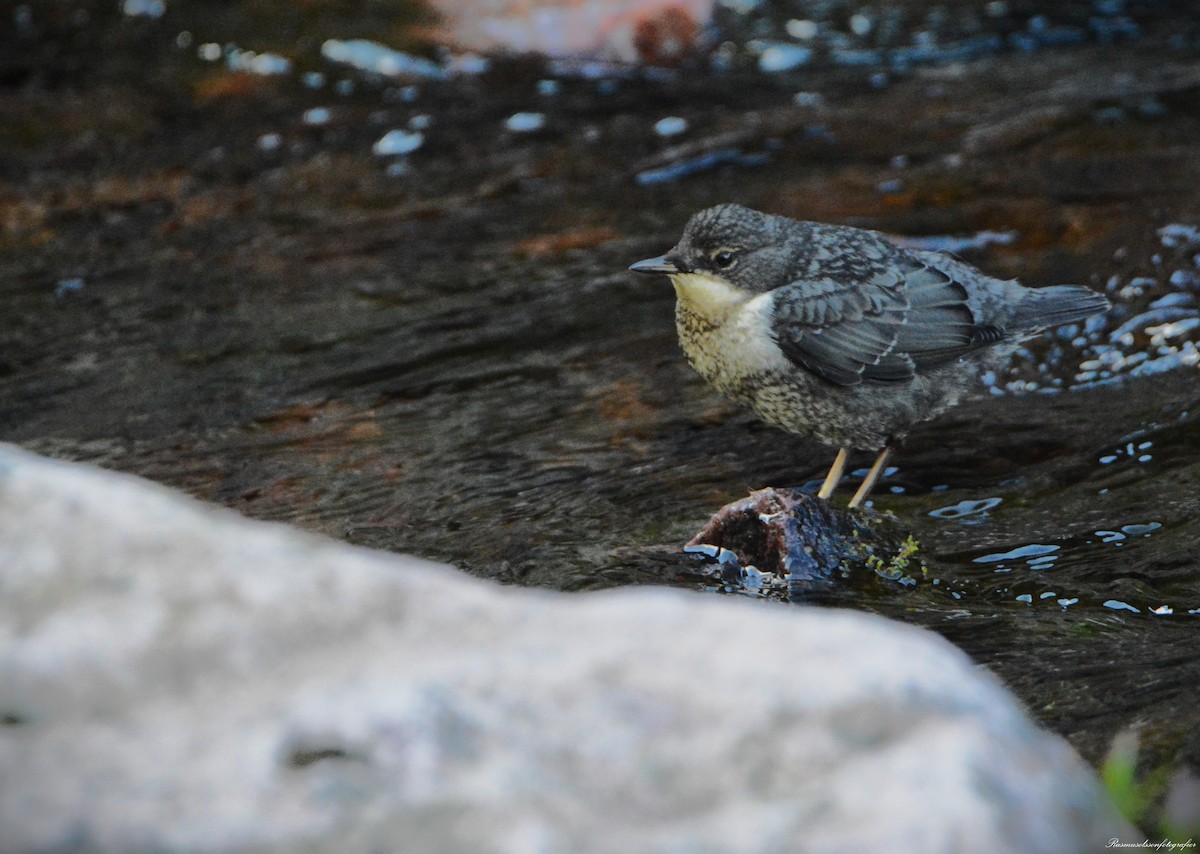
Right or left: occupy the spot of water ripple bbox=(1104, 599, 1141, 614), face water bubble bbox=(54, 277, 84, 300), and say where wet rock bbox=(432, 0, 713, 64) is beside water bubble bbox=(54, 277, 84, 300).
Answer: right

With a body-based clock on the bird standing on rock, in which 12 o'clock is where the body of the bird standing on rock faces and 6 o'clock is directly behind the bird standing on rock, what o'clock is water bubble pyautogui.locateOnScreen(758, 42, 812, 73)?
The water bubble is roughly at 3 o'clock from the bird standing on rock.

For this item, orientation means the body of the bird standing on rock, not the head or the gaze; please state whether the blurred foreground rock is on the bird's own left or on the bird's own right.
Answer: on the bird's own left

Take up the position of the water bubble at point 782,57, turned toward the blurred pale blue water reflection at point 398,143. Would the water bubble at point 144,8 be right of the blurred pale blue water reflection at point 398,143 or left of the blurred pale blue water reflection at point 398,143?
right

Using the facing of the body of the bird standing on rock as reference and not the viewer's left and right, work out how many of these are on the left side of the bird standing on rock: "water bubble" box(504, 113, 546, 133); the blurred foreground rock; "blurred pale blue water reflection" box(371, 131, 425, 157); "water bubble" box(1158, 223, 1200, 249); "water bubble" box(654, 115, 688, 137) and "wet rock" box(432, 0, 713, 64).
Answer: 1

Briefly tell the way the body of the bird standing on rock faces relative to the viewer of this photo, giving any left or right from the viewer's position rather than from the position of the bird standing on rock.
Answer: facing to the left of the viewer

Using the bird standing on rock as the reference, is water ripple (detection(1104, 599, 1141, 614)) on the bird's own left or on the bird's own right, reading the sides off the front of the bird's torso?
on the bird's own left

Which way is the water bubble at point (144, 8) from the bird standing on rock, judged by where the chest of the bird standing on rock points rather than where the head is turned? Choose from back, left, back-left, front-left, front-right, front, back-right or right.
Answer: front-right

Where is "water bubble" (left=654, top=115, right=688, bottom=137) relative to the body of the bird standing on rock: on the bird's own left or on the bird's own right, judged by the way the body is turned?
on the bird's own right
